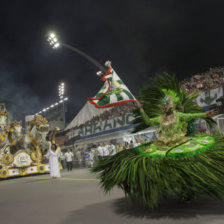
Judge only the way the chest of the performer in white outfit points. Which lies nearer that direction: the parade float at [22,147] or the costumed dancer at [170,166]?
the costumed dancer

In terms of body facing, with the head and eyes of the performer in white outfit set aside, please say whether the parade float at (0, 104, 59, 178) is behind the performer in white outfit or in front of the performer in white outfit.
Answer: behind

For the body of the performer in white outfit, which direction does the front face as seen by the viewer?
toward the camera

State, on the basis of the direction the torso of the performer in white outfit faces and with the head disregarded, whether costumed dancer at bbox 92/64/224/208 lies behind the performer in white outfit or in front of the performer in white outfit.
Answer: in front
